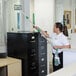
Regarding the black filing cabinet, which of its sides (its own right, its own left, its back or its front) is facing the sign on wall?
left

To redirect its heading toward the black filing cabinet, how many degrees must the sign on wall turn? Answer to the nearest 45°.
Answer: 0° — it already faces it

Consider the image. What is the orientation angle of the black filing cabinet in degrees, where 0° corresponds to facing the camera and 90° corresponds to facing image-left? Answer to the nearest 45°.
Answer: approximately 315°

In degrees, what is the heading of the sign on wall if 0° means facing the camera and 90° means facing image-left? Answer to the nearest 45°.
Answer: approximately 0°
